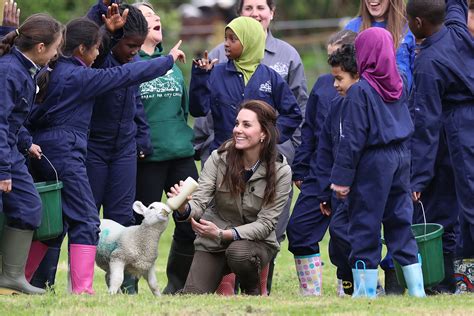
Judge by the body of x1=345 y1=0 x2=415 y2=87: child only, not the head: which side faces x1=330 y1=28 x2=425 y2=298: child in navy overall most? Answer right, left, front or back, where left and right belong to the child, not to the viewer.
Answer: front

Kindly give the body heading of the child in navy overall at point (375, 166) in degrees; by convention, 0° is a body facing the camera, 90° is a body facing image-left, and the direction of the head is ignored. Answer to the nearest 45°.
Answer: approximately 135°

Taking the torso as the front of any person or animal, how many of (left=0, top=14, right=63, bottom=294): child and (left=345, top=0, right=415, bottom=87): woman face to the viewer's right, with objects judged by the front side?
1

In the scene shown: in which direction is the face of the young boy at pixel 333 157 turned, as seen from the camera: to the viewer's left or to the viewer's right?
to the viewer's left

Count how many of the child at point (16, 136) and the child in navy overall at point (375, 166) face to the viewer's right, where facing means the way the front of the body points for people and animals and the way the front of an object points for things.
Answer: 1

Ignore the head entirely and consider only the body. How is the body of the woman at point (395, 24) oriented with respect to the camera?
toward the camera

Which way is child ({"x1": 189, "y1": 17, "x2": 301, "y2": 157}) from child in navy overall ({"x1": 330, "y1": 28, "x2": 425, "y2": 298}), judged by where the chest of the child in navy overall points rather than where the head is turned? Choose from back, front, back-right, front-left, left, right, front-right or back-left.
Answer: front

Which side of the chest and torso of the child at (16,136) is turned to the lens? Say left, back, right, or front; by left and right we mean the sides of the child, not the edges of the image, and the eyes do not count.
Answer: right

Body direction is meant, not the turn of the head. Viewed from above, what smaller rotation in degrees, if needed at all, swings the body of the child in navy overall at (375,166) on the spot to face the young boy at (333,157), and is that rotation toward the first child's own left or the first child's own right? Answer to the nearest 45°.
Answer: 0° — they already face them

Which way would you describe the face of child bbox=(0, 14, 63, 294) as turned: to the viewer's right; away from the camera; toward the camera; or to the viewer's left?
to the viewer's right

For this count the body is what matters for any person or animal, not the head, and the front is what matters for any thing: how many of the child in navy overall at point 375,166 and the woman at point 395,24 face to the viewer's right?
0
